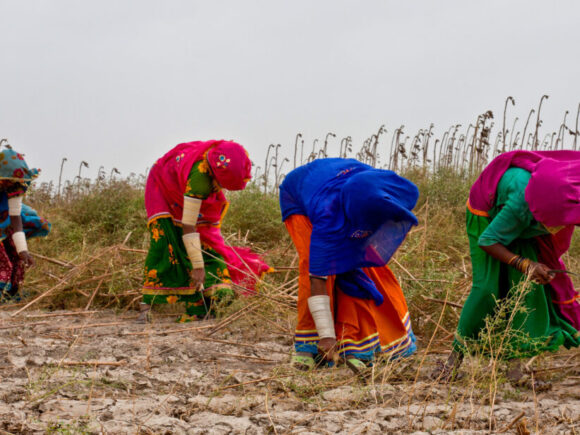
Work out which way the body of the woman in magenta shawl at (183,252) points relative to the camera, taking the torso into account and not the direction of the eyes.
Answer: to the viewer's right

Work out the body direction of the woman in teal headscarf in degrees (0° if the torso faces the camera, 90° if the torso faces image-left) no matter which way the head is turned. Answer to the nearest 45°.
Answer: approximately 270°

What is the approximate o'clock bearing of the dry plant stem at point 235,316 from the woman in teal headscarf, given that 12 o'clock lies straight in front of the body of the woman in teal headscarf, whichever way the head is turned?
The dry plant stem is roughly at 2 o'clock from the woman in teal headscarf.

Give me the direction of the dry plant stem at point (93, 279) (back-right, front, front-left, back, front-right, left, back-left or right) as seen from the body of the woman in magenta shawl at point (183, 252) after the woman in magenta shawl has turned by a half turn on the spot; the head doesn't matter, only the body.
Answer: front-right

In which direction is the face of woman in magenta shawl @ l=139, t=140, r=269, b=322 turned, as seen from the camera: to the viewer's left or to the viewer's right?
to the viewer's right

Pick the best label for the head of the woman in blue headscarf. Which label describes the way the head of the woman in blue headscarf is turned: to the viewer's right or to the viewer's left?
to the viewer's right

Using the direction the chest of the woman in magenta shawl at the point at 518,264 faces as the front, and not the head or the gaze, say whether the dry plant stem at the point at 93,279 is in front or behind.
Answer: behind

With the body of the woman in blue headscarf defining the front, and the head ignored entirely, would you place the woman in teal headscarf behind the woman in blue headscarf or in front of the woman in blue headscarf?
behind

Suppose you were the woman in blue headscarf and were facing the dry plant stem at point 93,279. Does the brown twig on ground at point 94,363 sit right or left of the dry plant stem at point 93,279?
left

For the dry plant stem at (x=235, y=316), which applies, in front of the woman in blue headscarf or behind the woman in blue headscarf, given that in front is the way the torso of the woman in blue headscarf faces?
behind

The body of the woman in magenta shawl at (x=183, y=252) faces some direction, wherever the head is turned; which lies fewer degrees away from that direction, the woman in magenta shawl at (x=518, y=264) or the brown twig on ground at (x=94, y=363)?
the woman in magenta shawl
